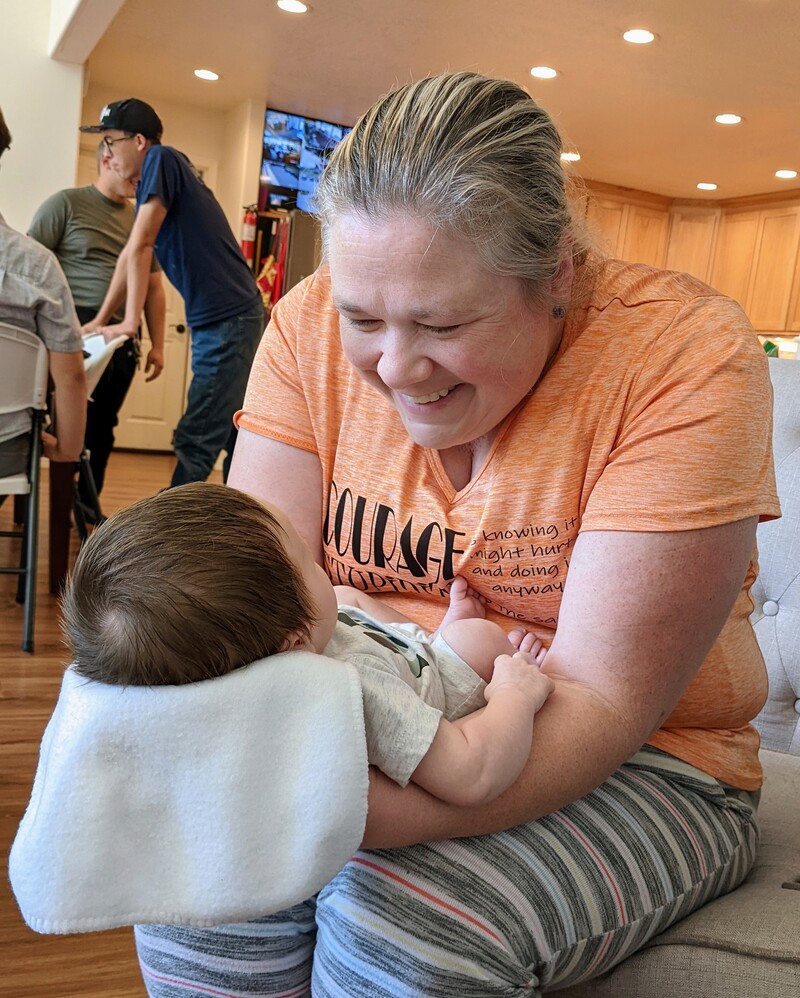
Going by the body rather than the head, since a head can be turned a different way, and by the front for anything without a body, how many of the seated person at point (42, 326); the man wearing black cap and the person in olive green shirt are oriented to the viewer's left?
1

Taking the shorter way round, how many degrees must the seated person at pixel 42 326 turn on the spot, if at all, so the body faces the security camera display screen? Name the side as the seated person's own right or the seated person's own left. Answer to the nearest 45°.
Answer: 0° — they already face it

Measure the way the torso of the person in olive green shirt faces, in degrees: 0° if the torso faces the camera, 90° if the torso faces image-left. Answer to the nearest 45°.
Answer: approximately 315°

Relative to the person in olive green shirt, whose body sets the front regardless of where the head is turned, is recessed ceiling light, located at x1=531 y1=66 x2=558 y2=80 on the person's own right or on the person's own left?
on the person's own left

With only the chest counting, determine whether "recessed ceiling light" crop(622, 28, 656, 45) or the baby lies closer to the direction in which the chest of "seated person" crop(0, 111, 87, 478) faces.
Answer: the recessed ceiling light

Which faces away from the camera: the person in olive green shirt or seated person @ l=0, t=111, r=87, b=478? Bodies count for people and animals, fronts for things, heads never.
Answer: the seated person

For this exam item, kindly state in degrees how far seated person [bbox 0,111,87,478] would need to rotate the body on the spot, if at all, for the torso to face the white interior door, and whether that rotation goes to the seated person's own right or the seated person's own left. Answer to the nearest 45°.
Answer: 0° — they already face it

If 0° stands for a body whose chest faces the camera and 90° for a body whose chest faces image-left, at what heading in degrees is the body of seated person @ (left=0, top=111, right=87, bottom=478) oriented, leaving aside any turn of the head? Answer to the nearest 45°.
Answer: approximately 180°

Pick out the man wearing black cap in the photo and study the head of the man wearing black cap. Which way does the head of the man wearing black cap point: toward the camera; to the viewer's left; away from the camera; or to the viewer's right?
to the viewer's left

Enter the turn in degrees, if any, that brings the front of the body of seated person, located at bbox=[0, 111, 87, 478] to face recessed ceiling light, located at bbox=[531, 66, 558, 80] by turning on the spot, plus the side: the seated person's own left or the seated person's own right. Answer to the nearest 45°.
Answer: approximately 45° to the seated person's own right

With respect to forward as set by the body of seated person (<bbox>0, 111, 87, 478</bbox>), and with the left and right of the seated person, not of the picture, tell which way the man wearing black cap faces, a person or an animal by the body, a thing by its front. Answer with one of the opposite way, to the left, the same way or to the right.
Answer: to the left

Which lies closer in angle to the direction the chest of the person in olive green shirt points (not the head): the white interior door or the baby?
the baby

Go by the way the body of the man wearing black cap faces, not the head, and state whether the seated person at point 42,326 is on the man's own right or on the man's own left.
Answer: on the man's own left

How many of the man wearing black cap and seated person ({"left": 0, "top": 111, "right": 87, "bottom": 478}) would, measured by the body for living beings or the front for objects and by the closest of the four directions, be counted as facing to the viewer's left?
1

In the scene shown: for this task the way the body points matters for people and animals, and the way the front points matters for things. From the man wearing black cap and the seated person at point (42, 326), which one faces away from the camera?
the seated person

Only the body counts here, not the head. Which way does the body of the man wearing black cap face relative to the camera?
to the viewer's left

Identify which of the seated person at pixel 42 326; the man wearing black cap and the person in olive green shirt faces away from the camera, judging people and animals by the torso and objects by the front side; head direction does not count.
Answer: the seated person
